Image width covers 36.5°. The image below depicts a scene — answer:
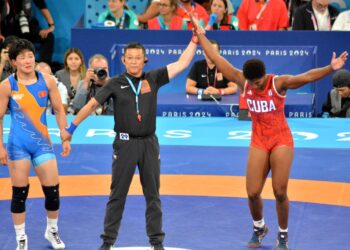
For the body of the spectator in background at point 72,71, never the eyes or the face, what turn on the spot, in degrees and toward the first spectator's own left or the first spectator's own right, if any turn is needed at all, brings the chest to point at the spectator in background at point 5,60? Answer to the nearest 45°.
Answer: approximately 90° to the first spectator's own right

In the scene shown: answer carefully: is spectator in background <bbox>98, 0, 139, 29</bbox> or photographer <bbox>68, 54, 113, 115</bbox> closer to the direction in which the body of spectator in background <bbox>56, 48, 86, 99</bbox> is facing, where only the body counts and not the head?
the photographer

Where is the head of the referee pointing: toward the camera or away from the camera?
toward the camera

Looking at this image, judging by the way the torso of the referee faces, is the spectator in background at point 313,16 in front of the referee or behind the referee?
behind

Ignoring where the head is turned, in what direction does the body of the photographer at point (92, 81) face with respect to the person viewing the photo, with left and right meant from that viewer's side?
facing the viewer

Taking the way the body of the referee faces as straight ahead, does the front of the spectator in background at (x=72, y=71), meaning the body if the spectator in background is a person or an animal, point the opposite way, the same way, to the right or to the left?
the same way

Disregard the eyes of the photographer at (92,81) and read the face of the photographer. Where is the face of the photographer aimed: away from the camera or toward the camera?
toward the camera

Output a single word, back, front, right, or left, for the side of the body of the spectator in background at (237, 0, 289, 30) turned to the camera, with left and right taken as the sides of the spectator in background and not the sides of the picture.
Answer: front

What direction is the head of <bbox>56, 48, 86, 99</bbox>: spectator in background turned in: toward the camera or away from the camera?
toward the camera

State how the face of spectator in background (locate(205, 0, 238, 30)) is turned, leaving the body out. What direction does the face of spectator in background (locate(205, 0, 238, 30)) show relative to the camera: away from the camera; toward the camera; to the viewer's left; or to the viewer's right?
toward the camera
